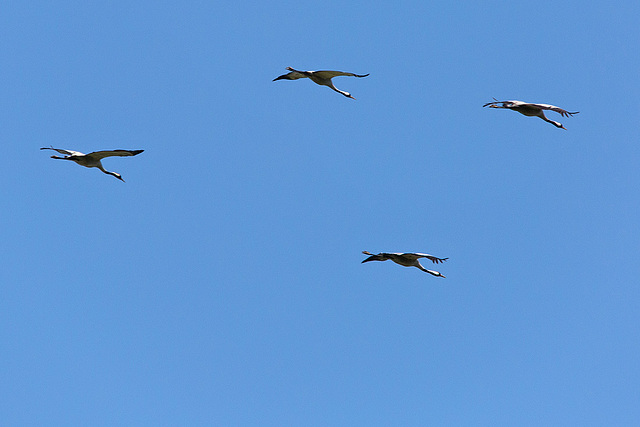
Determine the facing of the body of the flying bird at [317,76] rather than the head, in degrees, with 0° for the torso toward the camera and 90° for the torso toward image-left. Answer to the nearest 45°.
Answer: approximately 315°

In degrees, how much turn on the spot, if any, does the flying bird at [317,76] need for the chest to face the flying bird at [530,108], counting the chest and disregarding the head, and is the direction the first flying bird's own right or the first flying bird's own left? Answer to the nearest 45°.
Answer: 0° — it already faces it

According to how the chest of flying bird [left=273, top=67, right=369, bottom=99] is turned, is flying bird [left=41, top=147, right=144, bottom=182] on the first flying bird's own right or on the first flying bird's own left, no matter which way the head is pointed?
on the first flying bird's own right
